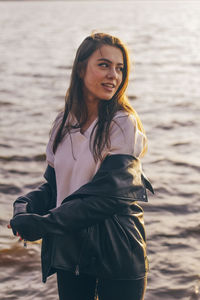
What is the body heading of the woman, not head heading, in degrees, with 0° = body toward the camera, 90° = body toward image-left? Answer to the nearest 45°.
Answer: approximately 45°

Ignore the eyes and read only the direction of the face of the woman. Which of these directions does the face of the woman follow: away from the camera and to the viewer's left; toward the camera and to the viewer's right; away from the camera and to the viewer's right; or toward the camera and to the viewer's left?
toward the camera and to the viewer's right
